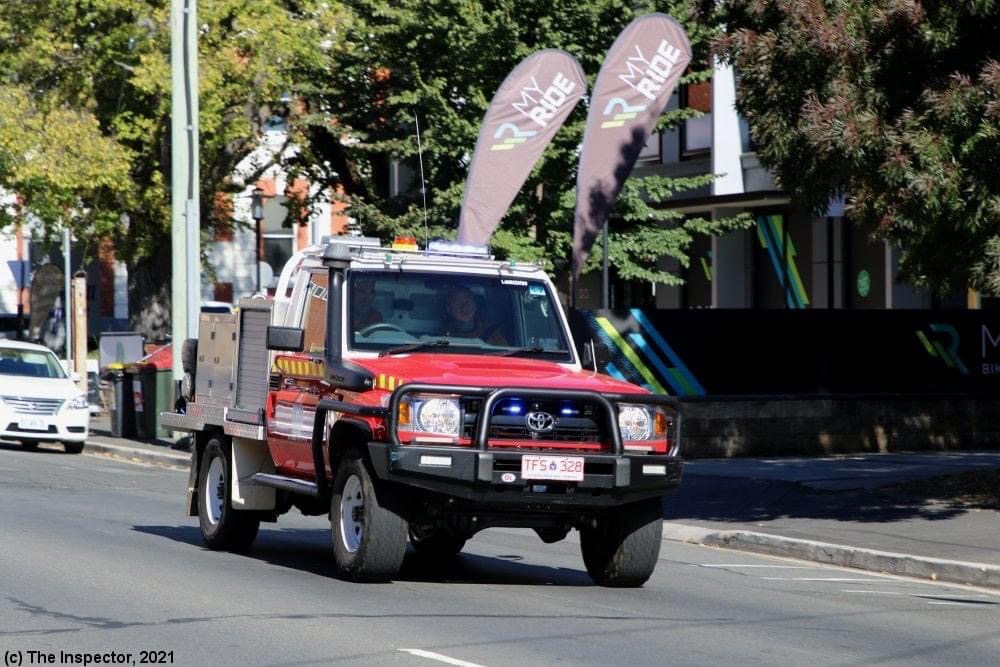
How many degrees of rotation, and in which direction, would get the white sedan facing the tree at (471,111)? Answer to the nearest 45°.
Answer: approximately 135° to its left

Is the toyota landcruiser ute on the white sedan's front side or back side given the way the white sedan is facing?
on the front side

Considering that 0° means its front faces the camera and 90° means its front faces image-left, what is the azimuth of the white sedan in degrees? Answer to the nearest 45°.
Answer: approximately 315°

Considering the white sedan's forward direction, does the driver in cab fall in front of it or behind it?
in front

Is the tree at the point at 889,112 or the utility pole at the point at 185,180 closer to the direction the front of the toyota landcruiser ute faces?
the tree

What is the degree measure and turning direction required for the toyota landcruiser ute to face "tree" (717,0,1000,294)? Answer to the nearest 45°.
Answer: approximately 90° to its left

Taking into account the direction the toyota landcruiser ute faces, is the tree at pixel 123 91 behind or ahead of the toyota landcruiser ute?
behind

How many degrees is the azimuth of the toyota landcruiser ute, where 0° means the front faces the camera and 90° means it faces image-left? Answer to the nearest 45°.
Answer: approximately 315°
